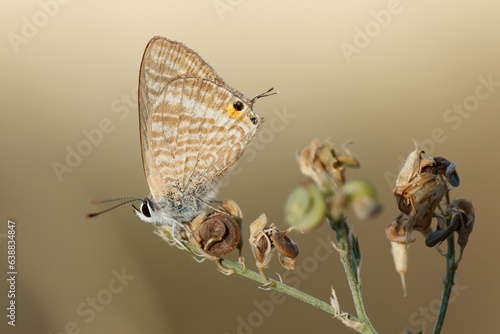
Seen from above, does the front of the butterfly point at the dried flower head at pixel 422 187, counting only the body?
no

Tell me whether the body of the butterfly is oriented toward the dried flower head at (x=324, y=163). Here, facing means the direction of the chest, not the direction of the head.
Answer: no

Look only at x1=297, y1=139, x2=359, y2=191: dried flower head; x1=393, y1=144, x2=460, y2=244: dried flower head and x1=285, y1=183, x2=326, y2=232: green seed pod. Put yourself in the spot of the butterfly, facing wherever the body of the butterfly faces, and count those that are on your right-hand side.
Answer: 0

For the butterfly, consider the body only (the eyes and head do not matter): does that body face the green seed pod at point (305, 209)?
no

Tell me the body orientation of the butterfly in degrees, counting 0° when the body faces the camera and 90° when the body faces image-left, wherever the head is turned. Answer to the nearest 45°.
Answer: approximately 90°
